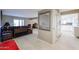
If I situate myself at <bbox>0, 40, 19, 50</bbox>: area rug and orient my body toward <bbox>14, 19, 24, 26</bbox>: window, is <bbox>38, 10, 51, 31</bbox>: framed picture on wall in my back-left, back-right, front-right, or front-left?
front-right

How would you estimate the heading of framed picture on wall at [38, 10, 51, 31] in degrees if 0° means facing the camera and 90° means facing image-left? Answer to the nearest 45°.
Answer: approximately 45°
